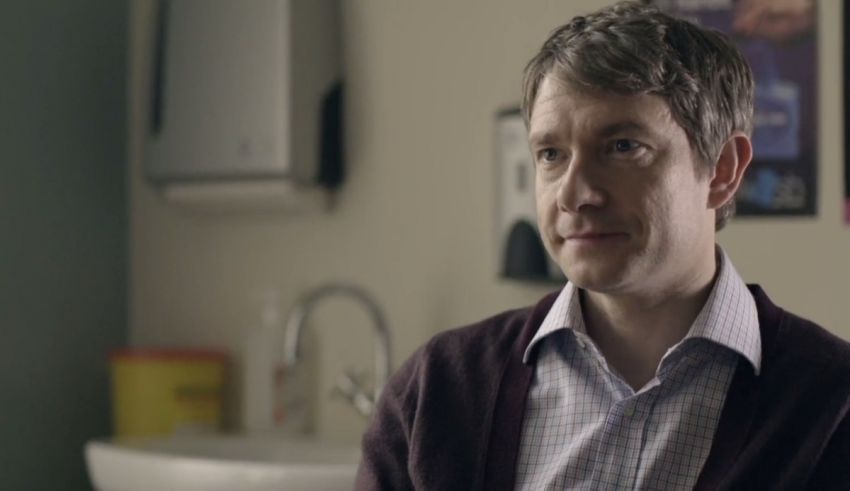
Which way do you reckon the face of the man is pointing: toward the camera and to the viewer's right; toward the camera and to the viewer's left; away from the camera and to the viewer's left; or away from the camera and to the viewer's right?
toward the camera and to the viewer's left

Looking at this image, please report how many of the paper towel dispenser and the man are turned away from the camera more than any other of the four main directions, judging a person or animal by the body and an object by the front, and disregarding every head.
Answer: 0

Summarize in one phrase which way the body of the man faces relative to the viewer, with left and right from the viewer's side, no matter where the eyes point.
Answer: facing the viewer and to the left of the viewer

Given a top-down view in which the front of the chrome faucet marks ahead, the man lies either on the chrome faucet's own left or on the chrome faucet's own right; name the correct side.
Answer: on the chrome faucet's own left

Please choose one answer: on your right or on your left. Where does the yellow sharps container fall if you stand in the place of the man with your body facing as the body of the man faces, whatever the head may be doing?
on your right

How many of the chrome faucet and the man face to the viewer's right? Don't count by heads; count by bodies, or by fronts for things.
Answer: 0

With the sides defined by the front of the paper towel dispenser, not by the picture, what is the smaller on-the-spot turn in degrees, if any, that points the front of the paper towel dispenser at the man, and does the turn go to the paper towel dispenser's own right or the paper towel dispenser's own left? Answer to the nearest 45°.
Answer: approximately 45° to the paper towel dispenser's own left
